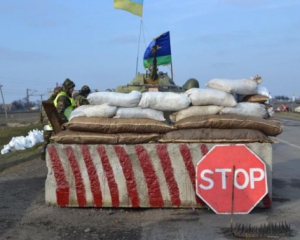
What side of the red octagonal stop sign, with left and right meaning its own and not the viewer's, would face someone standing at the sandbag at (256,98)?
back

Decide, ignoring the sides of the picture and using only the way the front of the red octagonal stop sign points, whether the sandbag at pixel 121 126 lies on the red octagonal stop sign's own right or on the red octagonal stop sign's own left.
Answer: on the red octagonal stop sign's own right

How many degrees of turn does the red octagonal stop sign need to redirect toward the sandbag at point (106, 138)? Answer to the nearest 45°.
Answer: approximately 90° to its right

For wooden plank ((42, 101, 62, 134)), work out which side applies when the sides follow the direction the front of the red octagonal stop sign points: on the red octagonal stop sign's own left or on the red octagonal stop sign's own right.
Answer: on the red octagonal stop sign's own right

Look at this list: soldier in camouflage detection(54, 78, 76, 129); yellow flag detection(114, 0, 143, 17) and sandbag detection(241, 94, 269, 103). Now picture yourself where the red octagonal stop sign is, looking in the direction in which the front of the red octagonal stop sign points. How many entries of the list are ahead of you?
0

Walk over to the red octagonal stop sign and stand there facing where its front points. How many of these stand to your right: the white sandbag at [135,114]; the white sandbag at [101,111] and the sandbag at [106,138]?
3

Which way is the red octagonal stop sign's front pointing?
toward the camera

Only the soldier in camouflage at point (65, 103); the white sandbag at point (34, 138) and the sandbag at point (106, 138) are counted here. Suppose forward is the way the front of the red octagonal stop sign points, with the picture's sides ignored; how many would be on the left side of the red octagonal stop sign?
0
